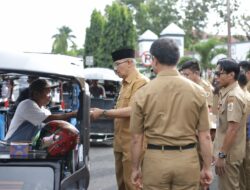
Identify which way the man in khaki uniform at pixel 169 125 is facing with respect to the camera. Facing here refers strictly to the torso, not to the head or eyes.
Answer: away from the camera

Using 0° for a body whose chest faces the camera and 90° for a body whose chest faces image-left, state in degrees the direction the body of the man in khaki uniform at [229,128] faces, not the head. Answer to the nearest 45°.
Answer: approximately 90°

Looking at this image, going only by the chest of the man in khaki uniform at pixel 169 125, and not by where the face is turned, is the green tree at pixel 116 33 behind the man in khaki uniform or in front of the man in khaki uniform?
in front

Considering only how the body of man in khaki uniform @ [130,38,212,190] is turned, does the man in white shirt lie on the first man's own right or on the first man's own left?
on the first man's own left

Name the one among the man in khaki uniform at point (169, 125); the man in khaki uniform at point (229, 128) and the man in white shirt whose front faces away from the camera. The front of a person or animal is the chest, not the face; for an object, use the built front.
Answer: the man in khaki uniform at point (169, 125)

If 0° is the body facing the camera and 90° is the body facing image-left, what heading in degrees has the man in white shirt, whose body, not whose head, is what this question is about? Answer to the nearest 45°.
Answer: approximately 270°

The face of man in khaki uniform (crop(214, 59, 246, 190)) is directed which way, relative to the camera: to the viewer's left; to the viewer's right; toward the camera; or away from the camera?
to the viewer's left

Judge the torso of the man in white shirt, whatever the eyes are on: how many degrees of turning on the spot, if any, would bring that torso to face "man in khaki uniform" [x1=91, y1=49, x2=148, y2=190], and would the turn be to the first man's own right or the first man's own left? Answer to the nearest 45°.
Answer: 0° — they already face them

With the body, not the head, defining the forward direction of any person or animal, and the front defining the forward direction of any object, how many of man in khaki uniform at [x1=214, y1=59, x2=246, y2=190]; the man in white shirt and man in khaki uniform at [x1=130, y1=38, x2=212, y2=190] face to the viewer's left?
1

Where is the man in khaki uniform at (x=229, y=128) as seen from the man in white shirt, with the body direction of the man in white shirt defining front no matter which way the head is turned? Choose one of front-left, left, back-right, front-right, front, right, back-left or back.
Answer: front

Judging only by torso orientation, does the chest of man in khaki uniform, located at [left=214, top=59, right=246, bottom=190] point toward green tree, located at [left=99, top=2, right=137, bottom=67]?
no

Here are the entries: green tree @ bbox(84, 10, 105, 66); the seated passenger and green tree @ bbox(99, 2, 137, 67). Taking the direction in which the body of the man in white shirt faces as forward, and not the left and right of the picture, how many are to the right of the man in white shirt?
0

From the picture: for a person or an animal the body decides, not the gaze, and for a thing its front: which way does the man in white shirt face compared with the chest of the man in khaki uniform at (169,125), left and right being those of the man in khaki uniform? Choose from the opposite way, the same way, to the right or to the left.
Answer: to the right
